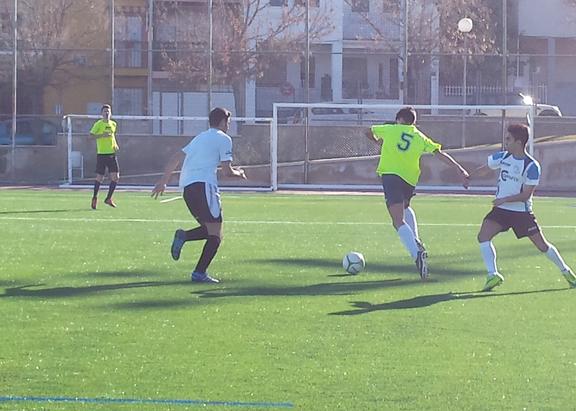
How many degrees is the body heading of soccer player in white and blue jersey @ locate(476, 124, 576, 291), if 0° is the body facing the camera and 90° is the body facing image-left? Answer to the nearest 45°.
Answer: approximately 45°

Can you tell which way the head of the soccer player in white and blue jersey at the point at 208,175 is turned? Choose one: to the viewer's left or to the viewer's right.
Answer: to the viewer's right

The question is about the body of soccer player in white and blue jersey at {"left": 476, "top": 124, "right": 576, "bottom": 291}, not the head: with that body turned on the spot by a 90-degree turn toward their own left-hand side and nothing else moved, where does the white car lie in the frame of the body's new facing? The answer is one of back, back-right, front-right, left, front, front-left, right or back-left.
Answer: back-left

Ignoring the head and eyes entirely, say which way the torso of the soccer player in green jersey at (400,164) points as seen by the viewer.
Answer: away from the camera

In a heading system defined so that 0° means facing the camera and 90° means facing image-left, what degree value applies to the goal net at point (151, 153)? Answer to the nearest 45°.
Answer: approximately 0°

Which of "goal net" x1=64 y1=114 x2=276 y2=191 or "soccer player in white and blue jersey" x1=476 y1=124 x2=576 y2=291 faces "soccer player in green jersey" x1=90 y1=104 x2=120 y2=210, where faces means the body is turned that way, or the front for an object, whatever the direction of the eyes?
the goal net

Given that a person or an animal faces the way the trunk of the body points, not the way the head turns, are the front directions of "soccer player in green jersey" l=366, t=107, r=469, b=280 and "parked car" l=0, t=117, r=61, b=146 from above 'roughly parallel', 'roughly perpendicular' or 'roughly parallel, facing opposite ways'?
roughly perpendicular

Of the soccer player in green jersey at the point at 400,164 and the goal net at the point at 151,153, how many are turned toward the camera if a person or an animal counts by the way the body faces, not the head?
1
